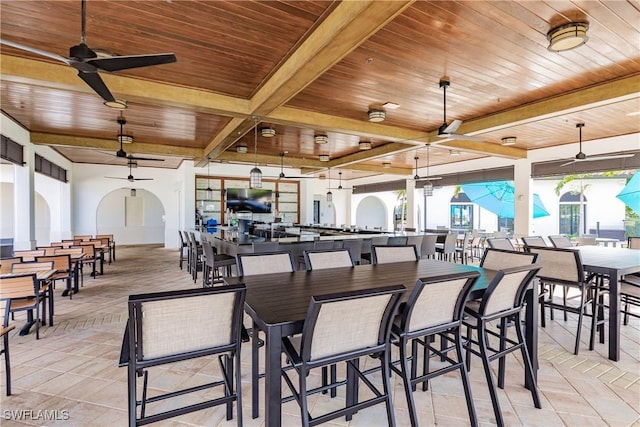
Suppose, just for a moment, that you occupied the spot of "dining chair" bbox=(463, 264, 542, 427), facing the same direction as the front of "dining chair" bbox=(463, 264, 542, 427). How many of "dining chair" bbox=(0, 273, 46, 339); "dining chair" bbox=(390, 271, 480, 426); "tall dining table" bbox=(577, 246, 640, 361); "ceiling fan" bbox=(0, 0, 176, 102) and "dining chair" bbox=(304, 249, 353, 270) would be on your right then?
1

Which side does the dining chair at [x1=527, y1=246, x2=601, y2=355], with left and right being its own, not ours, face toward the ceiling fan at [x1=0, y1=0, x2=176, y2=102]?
back

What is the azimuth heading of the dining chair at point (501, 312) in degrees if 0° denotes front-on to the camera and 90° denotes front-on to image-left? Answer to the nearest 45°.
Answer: approximately 135°

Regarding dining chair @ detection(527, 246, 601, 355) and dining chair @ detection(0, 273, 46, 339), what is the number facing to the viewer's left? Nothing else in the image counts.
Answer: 0

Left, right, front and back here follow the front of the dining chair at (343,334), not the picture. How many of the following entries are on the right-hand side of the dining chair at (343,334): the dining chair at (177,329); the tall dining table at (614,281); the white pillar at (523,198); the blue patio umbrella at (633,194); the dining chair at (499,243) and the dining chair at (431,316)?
5

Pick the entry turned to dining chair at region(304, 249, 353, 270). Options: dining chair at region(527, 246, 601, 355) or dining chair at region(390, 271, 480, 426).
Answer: dining chair at region(390, 271, 480, 426)

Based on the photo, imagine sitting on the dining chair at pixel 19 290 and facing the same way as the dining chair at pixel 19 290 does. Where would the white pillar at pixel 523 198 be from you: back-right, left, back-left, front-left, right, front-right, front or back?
front-right

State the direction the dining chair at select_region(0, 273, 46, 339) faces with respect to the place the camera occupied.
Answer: facing away from the viewer and to the right of the viewer

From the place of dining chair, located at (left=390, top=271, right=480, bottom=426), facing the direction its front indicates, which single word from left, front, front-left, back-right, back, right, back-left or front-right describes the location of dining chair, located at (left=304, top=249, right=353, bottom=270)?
front

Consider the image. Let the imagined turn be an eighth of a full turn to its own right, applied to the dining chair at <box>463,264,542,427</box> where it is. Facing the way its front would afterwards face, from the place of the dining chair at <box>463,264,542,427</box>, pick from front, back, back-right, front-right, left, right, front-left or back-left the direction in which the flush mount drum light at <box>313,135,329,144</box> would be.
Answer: front-left

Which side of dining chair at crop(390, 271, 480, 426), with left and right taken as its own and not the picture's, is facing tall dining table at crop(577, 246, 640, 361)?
right

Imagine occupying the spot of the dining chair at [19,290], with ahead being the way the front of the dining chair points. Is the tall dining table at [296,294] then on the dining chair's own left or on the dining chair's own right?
on the dining chair's own right

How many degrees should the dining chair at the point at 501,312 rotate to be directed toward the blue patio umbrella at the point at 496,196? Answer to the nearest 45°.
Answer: approximately 45° to its right

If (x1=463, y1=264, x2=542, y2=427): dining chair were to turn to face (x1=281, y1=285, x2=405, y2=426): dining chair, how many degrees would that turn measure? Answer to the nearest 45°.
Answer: approximately 90° to its left

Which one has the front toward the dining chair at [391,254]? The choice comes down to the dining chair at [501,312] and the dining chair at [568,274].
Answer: the dining chair at [501,312]

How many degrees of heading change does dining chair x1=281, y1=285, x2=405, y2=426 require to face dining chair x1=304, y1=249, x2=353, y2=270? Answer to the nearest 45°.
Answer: approximately 45° to its right

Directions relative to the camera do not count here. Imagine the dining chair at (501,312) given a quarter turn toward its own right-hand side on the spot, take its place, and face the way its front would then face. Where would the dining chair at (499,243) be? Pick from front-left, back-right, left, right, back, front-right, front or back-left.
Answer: front-left

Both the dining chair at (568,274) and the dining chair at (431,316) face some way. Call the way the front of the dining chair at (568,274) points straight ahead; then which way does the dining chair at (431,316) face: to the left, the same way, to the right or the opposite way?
to the left
